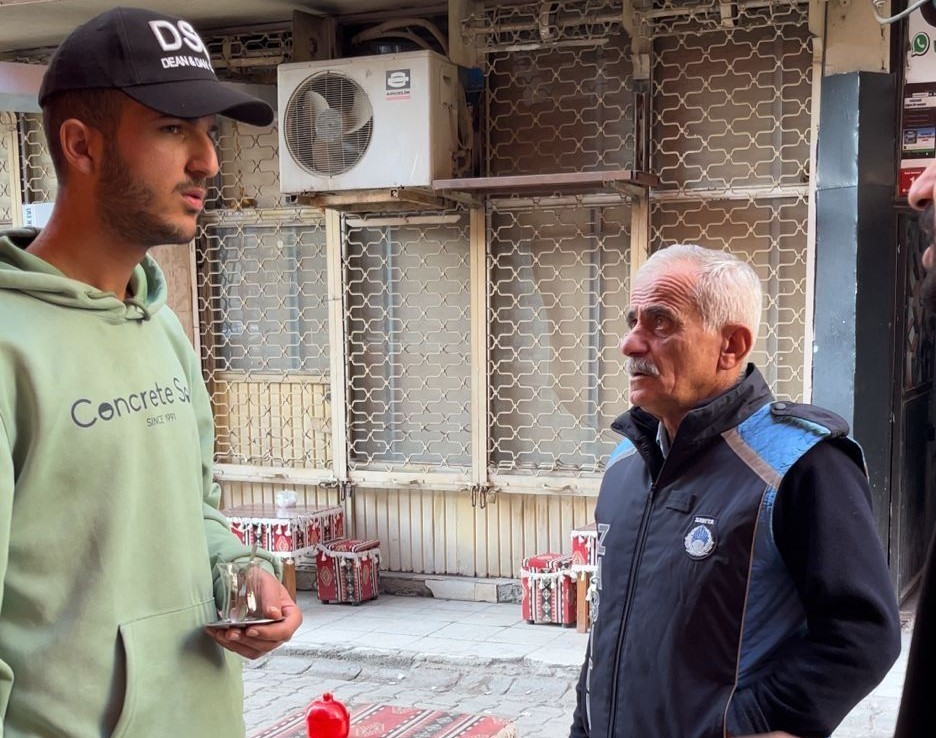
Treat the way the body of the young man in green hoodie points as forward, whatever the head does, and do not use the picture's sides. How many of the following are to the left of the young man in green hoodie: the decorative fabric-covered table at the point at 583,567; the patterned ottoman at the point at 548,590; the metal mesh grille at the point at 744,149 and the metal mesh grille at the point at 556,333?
4

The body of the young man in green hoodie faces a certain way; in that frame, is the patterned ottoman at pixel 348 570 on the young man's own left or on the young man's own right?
on the young man's own left

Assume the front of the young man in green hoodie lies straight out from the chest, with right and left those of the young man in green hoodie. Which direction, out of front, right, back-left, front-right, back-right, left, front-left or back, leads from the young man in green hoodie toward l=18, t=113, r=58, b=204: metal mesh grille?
back-left

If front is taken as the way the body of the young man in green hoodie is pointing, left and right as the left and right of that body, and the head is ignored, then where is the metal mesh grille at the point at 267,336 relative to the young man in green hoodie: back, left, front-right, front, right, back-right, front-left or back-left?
back-left

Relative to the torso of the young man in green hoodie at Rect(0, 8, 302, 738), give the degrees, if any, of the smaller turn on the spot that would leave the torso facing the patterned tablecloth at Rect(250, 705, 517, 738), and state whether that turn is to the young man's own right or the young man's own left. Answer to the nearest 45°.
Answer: approximately 90° to the young man's own left

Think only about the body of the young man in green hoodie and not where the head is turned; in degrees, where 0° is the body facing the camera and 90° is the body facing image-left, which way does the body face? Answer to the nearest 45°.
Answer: approximately 315°

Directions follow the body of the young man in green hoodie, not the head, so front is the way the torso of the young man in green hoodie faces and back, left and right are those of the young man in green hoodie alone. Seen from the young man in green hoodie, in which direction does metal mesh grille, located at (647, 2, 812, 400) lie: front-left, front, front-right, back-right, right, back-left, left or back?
left

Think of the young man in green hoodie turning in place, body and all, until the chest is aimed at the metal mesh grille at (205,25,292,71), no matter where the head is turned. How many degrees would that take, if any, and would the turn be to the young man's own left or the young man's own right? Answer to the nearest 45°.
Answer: approximately 135° to the young man's own left

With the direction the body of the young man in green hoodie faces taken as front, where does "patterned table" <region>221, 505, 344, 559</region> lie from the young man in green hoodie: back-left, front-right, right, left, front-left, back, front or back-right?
back-left

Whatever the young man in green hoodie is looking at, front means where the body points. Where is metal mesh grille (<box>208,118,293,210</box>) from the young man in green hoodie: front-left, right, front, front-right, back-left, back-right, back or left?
back-left

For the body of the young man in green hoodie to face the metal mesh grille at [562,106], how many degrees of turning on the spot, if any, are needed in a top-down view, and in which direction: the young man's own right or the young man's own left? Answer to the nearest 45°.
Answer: approximately 90° to the young man's own left

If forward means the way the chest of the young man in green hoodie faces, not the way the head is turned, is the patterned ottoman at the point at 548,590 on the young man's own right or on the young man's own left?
on the young man's own left

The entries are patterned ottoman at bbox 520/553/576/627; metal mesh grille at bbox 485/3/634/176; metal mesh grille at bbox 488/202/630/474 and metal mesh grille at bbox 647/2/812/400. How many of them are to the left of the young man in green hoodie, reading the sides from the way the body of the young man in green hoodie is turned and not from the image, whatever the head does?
4
